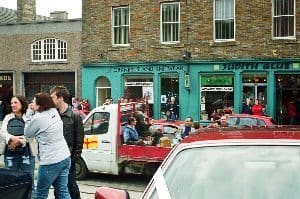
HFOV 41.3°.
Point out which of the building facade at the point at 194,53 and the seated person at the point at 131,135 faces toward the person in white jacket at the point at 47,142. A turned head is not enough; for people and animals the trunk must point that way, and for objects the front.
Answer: the building facade

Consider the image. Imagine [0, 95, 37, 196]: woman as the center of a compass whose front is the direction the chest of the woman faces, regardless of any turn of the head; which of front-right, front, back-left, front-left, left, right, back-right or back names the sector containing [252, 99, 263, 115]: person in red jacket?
back-left

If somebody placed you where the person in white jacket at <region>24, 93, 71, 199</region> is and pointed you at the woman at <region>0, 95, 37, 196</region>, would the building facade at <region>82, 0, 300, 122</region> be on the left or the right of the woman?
right

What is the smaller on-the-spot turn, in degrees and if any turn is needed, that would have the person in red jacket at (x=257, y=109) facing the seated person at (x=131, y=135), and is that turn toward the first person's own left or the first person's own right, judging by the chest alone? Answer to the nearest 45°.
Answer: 0° — they already face them

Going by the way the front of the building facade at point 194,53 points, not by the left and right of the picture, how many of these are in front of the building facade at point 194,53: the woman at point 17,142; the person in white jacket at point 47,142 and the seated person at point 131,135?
3

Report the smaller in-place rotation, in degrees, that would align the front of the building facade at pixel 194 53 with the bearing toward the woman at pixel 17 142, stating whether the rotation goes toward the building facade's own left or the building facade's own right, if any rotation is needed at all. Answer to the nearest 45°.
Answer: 0° — it already faces them

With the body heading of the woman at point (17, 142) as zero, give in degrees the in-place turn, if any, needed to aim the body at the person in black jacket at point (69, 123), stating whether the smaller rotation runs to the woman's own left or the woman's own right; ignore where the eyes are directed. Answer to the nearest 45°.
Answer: approximately 90° to the woman's own left

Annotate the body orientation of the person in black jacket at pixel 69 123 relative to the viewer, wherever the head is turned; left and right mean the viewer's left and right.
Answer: facing to the left of the viewer

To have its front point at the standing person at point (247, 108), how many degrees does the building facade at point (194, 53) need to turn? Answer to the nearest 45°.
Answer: approximately 45° to its left

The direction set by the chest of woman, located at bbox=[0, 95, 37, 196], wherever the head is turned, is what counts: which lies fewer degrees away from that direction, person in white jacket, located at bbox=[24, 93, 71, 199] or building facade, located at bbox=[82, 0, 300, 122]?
the person in white jacket

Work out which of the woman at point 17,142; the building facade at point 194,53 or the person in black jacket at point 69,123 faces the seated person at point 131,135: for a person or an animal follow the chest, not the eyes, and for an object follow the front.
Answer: the building facade
